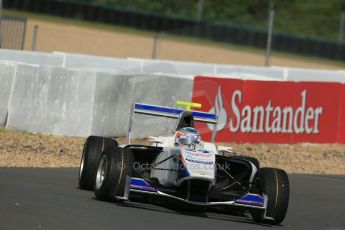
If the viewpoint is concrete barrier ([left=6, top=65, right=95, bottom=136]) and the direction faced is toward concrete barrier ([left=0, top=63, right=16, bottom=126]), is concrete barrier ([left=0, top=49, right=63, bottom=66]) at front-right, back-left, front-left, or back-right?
front-right

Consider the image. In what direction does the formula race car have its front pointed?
toward the camera

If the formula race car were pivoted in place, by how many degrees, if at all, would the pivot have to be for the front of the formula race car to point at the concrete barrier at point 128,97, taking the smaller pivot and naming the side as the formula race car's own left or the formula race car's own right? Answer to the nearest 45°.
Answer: approximately 180°

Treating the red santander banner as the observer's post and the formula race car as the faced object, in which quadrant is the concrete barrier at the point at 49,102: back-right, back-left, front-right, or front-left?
front-right

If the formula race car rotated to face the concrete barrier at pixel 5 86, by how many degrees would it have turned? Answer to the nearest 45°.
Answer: approximately 135° to its right

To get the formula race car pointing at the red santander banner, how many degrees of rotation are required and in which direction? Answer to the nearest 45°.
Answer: approximately 180°

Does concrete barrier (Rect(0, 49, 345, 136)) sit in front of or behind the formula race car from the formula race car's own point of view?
behind

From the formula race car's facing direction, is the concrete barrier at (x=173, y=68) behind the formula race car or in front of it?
behind

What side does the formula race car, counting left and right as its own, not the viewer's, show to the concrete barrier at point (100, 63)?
back
